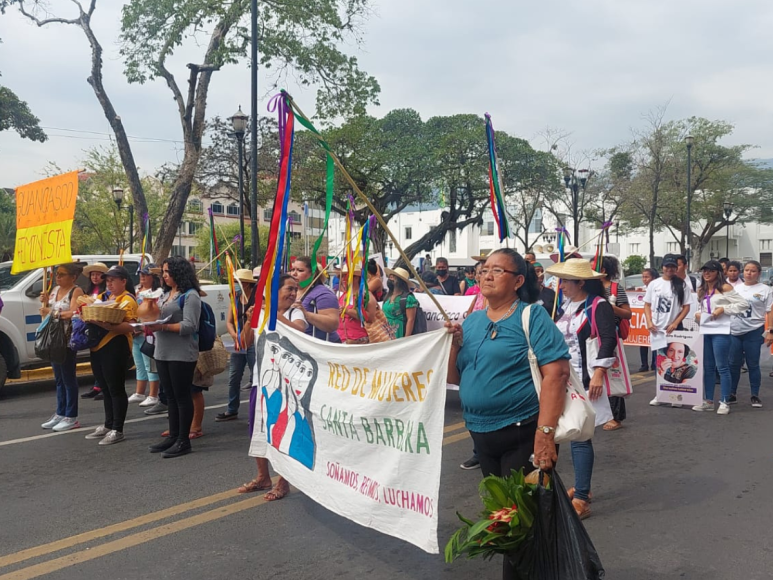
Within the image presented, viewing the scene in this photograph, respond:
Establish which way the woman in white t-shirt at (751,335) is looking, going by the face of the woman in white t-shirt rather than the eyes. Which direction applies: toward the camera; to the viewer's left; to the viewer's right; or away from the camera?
toward the camera

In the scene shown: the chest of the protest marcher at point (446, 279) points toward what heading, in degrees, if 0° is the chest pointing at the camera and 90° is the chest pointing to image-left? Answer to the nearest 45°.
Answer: approximately 45°

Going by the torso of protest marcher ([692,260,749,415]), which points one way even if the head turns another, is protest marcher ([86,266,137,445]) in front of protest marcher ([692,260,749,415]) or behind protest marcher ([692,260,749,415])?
in front

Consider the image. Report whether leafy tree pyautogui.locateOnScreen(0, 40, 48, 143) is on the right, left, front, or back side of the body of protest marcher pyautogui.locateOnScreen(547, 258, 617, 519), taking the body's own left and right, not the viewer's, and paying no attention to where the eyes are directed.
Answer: right

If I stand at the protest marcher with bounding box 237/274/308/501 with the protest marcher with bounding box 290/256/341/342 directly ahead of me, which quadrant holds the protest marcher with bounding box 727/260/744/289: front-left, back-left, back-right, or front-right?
front-right

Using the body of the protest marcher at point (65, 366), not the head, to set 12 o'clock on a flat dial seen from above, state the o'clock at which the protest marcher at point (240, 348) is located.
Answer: the protest marcher at point (240, 348) is roughly at 8 o'clock from the protest marcher at point (65, 366).

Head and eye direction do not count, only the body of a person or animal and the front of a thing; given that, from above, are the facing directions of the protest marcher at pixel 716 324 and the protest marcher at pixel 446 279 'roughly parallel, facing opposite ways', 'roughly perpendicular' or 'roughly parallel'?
roughly parallel

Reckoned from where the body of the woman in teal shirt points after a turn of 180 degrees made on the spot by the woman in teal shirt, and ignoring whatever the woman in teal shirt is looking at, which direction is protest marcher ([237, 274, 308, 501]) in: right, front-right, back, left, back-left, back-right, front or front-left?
left

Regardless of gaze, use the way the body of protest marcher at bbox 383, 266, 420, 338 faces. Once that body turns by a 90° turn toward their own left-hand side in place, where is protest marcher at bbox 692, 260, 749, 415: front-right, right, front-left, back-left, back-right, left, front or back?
front-left

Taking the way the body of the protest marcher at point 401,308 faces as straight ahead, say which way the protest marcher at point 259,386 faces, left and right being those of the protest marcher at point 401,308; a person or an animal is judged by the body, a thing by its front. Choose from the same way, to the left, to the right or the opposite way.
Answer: the same way

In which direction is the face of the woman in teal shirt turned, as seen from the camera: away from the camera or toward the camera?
toward the camera

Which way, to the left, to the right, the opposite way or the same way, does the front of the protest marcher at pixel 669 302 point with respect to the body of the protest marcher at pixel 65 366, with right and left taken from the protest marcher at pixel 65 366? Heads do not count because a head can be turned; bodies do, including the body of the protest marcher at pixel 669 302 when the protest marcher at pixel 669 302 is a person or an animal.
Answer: the same way
